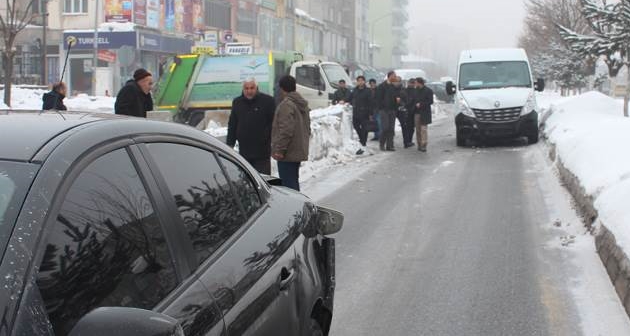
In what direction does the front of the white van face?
toward the camera

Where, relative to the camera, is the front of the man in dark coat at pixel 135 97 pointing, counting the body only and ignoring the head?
to the viewer's right

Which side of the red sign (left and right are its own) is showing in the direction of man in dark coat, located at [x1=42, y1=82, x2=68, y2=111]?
front

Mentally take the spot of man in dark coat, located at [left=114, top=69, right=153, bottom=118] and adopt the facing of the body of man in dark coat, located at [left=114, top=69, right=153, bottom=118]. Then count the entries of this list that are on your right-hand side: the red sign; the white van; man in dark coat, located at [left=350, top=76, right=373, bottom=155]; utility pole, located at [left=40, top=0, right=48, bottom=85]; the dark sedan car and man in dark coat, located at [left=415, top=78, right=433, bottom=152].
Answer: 1

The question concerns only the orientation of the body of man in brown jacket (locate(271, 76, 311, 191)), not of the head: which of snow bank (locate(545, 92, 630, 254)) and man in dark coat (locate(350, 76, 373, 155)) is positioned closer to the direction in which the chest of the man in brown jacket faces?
the man in dark coat

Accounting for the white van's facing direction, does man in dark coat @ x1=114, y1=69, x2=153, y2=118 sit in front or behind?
in front

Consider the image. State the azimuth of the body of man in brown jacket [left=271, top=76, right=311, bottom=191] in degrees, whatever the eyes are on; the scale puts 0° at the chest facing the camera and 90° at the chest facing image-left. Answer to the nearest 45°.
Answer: approximately 135°

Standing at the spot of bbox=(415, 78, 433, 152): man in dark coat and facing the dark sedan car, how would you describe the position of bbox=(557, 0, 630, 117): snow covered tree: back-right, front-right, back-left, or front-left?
back-left

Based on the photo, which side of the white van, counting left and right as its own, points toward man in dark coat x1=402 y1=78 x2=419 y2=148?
right

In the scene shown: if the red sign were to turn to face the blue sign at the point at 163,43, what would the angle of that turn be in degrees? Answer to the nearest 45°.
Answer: approximately 135° to its left

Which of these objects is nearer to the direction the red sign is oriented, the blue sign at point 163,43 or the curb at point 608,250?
the curb
